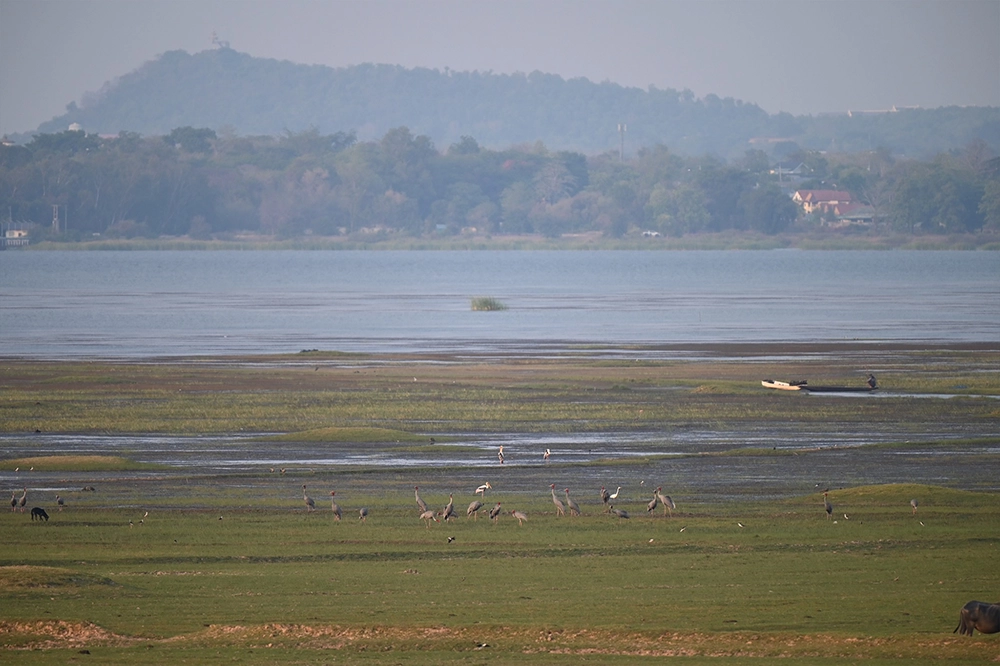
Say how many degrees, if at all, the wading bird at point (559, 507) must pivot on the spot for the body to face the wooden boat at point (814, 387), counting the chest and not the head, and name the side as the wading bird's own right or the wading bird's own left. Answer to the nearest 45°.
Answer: approximately 90° to the wading bird's own right

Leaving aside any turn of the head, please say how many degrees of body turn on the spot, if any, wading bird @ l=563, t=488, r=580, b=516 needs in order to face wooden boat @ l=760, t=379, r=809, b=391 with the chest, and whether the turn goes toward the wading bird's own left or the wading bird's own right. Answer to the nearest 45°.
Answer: approximately 90° to the wading bird's own right

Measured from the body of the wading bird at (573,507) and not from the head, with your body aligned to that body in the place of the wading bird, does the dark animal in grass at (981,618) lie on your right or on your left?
on your left

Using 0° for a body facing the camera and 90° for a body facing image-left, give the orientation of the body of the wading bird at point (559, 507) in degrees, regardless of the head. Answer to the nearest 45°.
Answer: approximately 90°

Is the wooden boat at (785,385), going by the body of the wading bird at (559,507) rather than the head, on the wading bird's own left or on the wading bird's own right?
on the wading bird's own right

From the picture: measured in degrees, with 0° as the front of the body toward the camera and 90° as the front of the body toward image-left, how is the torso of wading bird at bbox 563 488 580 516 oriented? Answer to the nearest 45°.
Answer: approximately 90°

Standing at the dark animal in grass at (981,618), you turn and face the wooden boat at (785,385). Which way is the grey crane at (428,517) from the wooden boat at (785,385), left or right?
left
